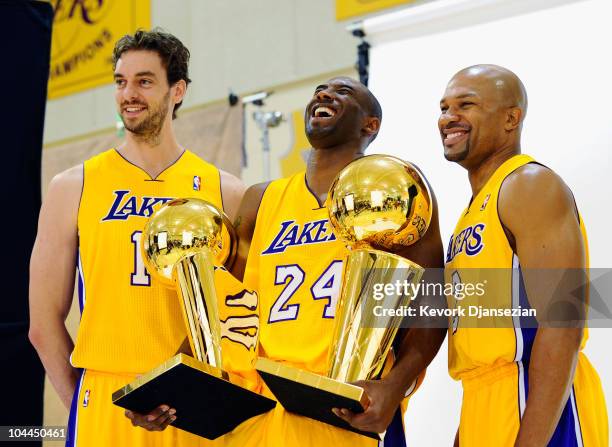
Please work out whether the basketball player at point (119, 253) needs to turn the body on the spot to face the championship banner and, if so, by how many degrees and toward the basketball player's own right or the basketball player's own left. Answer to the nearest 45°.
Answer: approximately 180°

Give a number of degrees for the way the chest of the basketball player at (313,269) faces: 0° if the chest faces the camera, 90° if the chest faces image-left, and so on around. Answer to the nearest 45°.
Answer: approximately 45°

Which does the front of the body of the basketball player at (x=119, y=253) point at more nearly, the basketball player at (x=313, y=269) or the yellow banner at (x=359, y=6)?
the basketball player

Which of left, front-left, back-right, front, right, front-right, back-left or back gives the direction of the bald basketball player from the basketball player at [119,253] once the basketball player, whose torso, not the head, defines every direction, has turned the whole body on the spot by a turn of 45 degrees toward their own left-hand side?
front

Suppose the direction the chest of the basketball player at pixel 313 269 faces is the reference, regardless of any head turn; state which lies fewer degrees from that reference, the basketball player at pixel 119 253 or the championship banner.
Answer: the basketball player

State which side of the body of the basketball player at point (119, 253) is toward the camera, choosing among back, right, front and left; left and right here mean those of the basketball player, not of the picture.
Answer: front

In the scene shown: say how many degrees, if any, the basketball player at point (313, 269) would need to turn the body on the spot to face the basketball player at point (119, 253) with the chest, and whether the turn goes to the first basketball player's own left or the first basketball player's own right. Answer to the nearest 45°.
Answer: approximately 90° to the first basketball player's own right

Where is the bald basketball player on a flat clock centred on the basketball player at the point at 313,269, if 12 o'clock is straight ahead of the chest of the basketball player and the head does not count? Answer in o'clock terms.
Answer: The bald basketball player is roughly at 8 o'clock from the basketball player.

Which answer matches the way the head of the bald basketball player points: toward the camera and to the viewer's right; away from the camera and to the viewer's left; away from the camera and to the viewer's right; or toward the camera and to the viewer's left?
toward the camera and to the viewer's left
